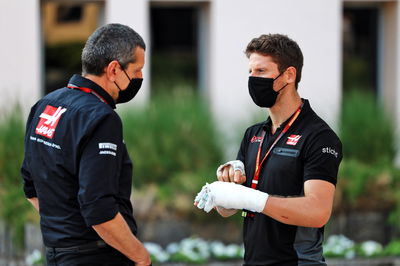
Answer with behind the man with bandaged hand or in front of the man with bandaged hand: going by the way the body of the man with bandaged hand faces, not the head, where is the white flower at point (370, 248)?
behind

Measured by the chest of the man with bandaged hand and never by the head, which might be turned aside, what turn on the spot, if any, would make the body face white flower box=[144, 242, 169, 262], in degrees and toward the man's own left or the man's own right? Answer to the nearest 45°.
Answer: approximately 135° to the man's own right

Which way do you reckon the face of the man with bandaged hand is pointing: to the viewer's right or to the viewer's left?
to the viewer's left

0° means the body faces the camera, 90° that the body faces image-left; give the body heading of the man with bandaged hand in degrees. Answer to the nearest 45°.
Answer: approximately 45°
